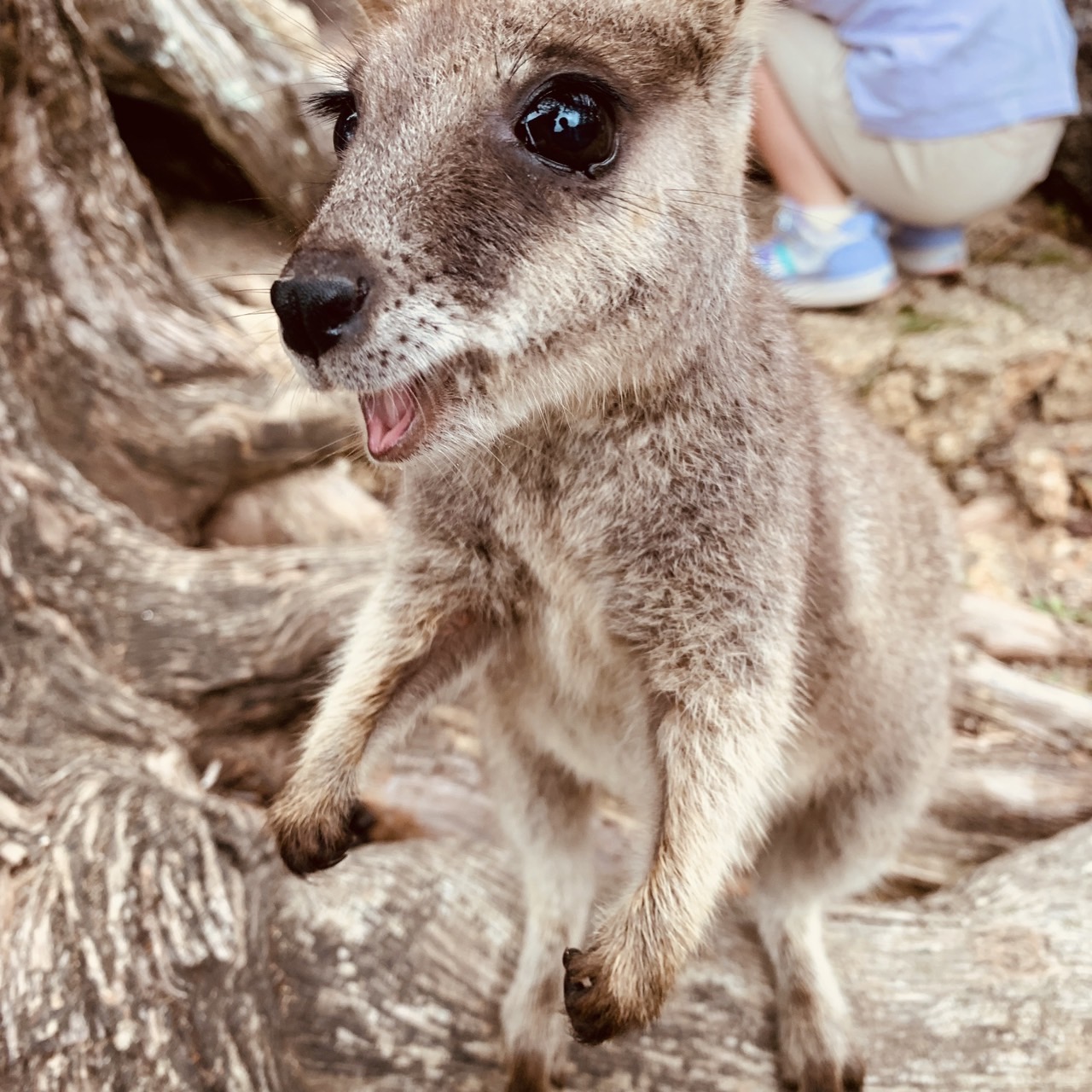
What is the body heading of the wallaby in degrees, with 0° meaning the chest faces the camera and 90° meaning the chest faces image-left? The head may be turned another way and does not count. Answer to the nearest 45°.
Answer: approximately 45°
